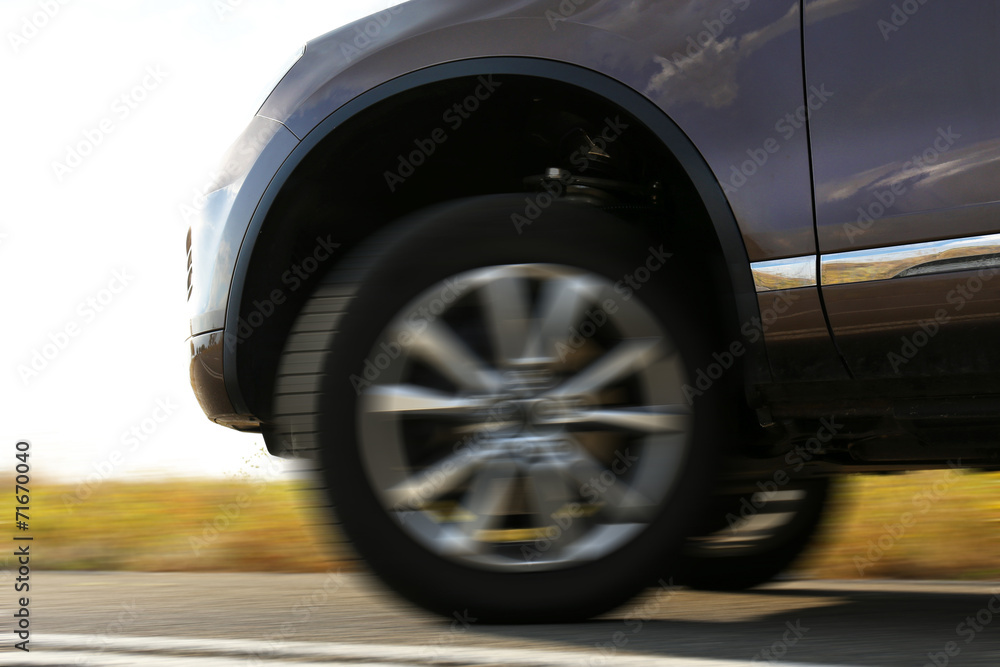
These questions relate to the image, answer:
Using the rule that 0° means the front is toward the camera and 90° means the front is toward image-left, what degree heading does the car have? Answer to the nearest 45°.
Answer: approximately 90°

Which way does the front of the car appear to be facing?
to the viewer's left
